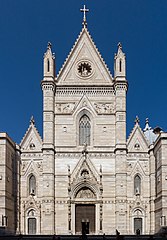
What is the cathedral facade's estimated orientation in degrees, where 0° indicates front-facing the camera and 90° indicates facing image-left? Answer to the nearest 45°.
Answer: approximately 0°
